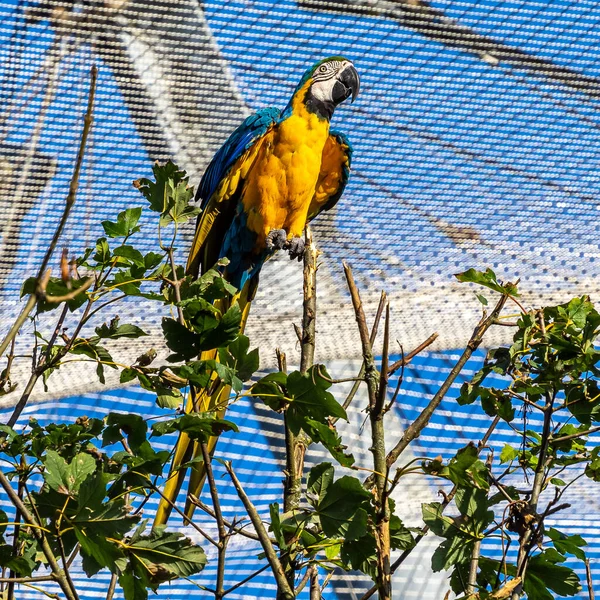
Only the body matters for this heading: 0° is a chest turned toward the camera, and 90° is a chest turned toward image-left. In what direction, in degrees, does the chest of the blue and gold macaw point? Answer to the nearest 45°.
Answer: approximately 315°
